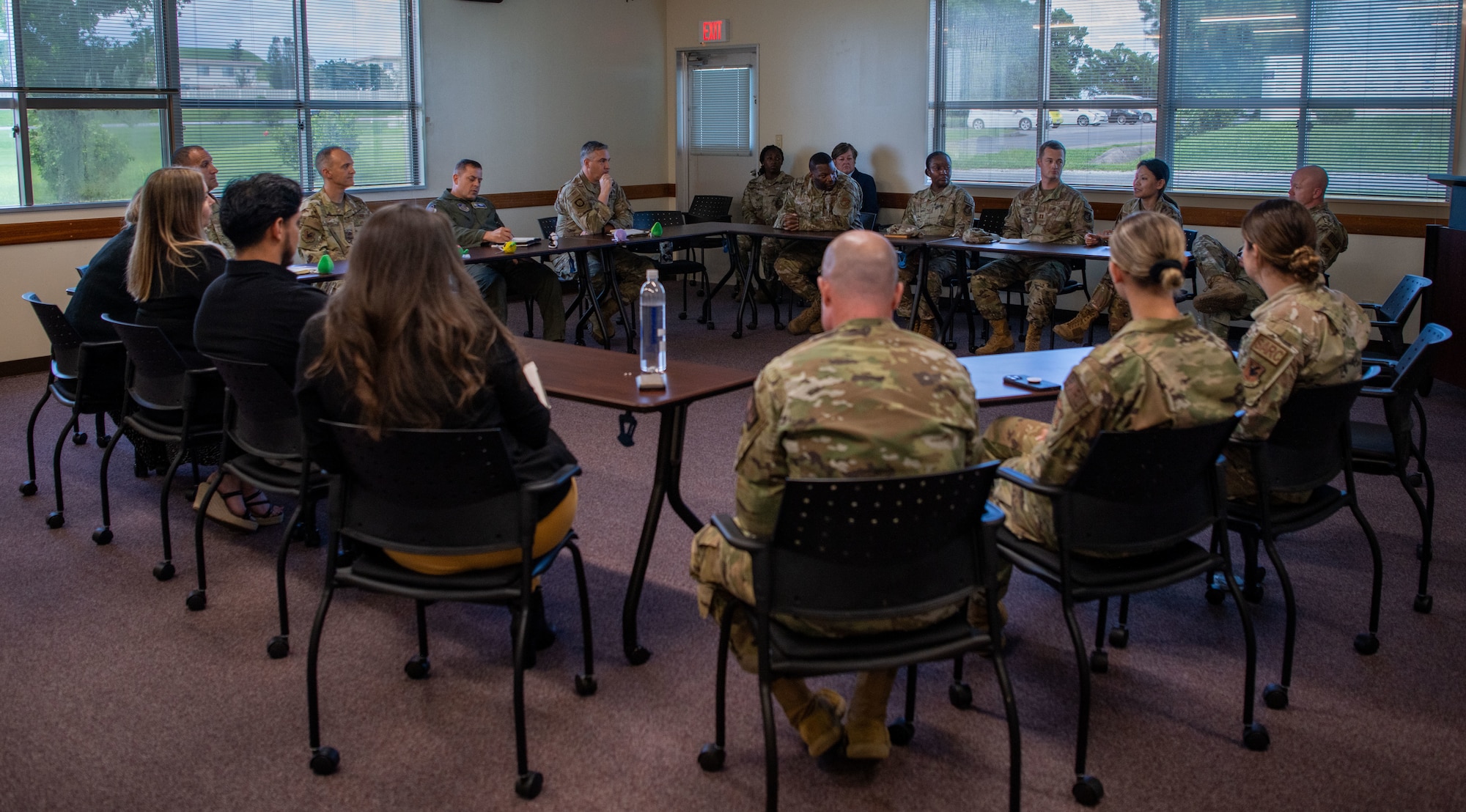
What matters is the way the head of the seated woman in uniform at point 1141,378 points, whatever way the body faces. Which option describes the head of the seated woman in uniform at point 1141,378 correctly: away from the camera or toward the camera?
away from the camera

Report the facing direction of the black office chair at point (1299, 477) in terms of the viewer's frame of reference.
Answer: facing away from the viewer and to the left of the viewer

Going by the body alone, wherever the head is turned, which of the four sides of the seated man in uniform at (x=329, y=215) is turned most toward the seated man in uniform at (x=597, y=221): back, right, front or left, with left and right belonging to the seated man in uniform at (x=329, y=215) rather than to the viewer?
left

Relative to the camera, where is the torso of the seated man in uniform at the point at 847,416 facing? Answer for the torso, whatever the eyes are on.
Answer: away from the camera

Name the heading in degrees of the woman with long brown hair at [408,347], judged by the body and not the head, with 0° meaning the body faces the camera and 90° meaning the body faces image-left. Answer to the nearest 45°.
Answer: approximately 225°

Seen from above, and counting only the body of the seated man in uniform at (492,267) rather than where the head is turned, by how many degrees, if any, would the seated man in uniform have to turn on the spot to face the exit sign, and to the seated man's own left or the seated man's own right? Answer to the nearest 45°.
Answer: approximately 90° to the seated man's own left

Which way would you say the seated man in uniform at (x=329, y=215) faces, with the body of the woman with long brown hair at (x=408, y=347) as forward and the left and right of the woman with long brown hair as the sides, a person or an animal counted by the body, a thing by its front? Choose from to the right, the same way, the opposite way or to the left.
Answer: to the right
